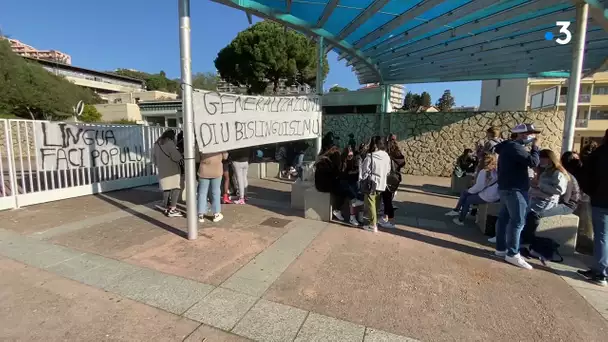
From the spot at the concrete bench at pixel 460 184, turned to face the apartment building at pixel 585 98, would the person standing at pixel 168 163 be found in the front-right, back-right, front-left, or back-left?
back-left

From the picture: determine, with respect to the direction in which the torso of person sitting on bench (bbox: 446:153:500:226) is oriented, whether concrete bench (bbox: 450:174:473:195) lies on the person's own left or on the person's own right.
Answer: on the person's own right

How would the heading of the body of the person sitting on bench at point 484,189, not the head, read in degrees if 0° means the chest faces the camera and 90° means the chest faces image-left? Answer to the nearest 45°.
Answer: approximately 90°

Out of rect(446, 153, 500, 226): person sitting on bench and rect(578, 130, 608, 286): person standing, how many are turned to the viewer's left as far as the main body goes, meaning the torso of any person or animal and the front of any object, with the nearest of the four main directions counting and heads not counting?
2

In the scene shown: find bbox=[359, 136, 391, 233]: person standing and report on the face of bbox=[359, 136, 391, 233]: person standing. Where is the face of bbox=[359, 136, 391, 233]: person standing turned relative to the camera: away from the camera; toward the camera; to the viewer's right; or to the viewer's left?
away from the camera

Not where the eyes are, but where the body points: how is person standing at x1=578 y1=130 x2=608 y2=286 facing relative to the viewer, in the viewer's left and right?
facing to the left of the viewer
